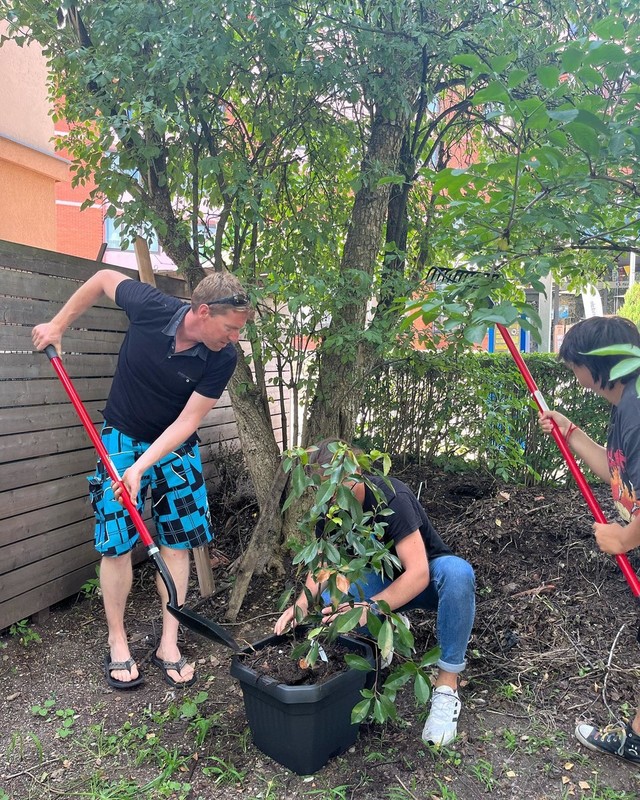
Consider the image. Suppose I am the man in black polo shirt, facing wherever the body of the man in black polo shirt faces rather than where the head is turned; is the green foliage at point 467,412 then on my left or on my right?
on my left

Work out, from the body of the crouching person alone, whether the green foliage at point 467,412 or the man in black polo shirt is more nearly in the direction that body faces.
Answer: the man in black polo shirt

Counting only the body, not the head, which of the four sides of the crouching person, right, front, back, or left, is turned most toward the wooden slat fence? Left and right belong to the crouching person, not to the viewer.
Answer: right

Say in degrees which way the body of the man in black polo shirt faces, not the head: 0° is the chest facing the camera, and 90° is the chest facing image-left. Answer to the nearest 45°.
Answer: approximately 0°

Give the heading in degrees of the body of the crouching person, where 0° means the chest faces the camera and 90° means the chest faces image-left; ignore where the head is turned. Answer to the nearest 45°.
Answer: approximately 45°

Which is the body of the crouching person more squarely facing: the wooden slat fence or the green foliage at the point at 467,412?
the wooden slat fence

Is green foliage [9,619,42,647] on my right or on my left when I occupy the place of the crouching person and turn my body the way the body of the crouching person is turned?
on my right

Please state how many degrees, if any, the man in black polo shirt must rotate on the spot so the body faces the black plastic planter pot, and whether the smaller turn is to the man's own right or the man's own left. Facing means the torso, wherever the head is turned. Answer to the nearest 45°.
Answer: approximately 45° to the man's own left
